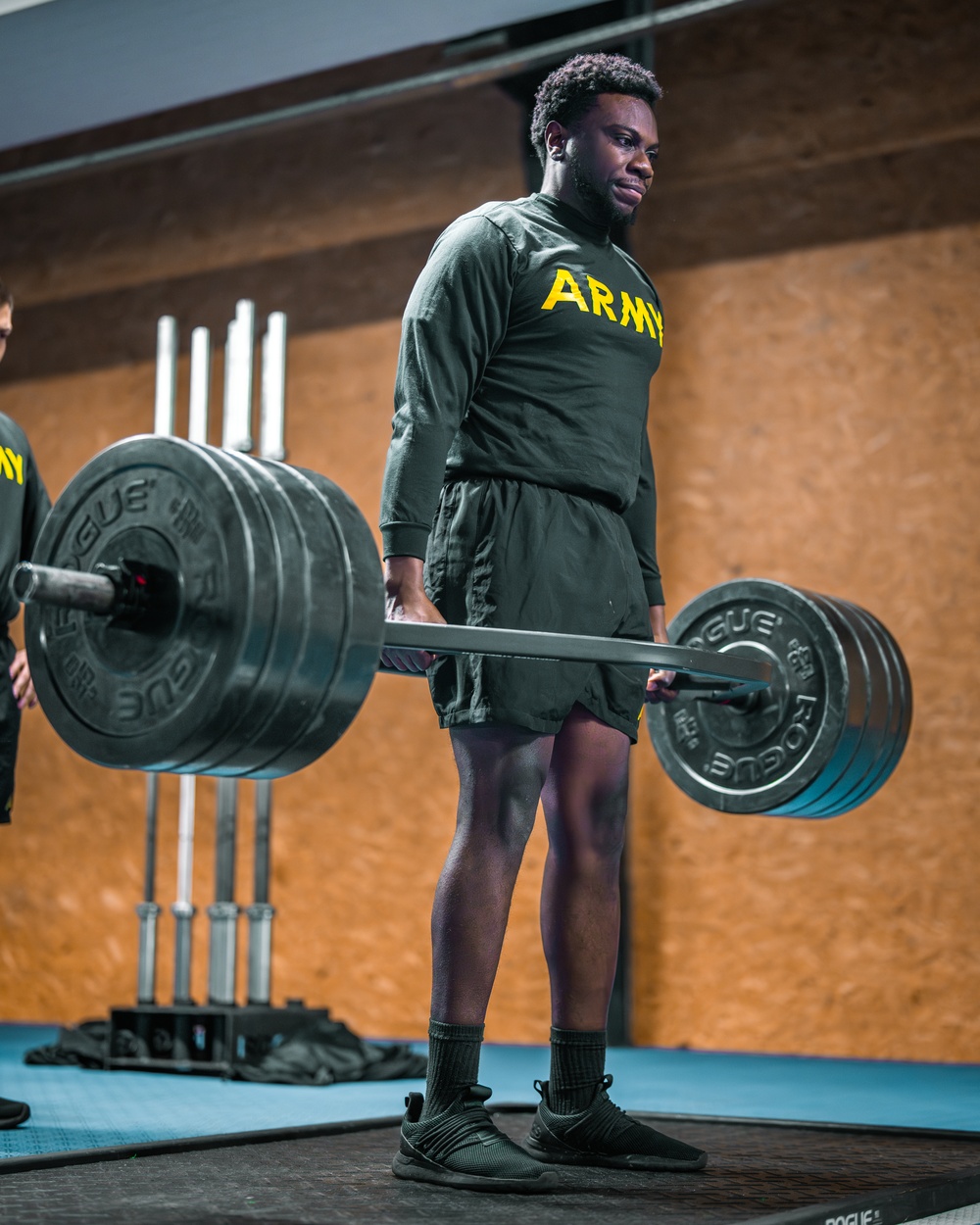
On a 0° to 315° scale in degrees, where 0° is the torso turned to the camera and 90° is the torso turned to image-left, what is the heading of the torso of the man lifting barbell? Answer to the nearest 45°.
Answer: approximately 315°

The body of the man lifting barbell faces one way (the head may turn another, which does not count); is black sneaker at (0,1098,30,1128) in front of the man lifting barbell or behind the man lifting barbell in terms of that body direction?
behind

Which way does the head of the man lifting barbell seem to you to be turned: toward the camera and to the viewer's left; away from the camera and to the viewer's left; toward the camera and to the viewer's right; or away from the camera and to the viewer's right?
toward the camera and to the viewer's right

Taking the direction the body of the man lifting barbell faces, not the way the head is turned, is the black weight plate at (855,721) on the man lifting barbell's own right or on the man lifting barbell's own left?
on the man lifting barbell's own left

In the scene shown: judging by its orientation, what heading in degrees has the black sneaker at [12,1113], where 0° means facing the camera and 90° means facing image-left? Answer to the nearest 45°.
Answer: approximately 270°

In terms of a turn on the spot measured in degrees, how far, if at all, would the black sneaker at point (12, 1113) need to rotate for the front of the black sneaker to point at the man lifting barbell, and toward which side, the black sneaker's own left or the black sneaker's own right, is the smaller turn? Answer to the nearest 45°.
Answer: approximately 45° to the black sneaker's own right

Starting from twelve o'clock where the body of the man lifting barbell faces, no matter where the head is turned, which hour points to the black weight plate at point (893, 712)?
The black weight plate is roughly at 9 o'clock from the man lifting barbell.

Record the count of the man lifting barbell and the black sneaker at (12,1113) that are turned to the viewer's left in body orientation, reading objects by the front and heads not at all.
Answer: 0

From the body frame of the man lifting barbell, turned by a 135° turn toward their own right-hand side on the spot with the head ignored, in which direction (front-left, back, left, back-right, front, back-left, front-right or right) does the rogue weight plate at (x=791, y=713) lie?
back-right
